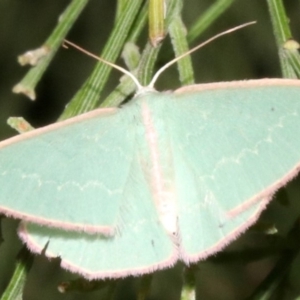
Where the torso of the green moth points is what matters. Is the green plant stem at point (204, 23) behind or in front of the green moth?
in front

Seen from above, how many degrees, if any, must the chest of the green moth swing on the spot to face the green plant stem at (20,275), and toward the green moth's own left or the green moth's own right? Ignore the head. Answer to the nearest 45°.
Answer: approximately 90° to the green moth's own left

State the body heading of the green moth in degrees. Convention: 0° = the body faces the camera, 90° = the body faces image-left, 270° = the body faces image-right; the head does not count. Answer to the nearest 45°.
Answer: approximately 180°

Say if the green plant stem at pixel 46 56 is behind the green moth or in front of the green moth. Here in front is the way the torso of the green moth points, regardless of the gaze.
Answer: in front

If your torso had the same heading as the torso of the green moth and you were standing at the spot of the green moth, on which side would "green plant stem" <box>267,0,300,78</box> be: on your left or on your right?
on your right
